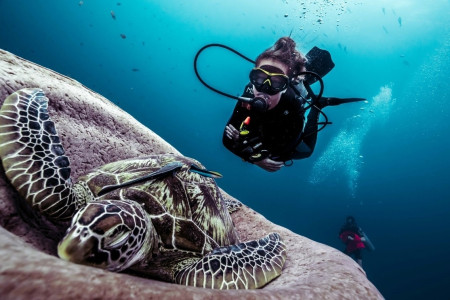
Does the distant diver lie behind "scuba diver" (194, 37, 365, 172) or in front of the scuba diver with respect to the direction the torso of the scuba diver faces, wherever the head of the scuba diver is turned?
behind

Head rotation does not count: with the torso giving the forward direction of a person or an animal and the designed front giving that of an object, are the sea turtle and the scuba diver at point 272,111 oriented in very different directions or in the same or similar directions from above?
same or similar directions

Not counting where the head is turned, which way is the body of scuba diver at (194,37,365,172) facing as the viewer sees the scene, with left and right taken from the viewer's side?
facing the viewer and to the left of the viewer

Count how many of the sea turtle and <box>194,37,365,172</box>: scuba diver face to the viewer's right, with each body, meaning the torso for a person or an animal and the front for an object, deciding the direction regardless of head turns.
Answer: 0

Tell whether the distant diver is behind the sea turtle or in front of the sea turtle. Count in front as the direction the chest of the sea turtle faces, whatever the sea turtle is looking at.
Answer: behind
